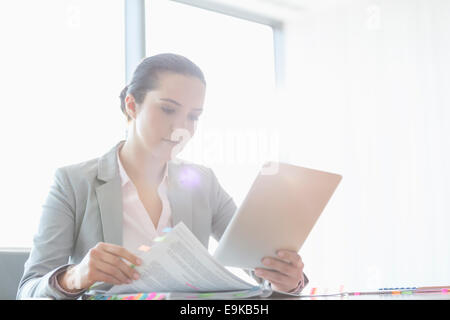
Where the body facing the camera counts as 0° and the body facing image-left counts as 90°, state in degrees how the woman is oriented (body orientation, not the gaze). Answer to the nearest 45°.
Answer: approximately 315°

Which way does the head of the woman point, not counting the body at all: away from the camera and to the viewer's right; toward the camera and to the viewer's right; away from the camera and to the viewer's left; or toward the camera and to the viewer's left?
toward the camera and to the viewer's right
